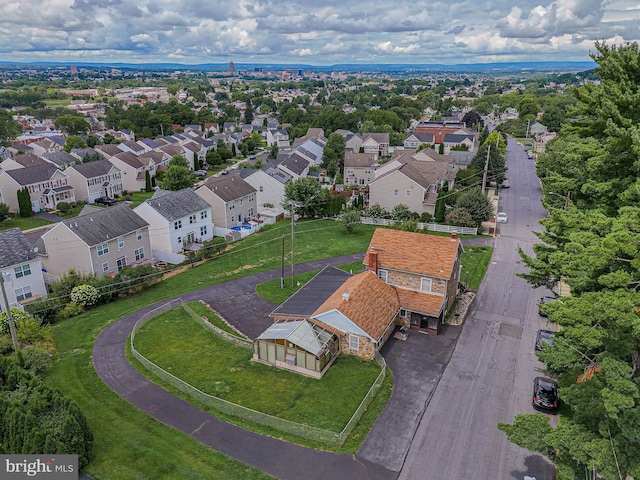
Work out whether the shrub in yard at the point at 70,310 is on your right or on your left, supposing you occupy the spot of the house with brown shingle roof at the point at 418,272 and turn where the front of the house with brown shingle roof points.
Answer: on your right

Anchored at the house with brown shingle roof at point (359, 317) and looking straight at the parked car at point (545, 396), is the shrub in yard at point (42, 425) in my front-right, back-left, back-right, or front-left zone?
back-right

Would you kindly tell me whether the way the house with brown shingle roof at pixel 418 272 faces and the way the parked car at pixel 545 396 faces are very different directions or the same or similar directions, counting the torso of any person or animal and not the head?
very different directions

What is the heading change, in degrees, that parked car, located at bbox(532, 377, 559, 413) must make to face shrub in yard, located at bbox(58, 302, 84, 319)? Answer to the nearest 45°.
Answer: approximately 90° to its left

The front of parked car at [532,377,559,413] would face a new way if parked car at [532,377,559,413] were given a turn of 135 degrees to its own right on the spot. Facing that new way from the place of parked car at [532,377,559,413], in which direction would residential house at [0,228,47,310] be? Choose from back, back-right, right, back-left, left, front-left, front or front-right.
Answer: back-right

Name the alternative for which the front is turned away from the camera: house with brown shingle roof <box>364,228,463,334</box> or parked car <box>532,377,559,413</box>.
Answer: the parked car

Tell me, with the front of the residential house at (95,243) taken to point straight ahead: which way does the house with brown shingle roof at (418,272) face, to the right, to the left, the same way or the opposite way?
to the left

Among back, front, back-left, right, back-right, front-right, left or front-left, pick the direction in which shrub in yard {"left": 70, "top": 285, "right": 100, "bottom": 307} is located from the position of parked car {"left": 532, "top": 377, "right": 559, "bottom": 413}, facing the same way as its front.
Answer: left

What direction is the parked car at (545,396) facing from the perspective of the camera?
away from the camera

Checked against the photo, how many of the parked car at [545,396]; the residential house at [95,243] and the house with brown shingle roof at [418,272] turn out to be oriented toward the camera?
1
